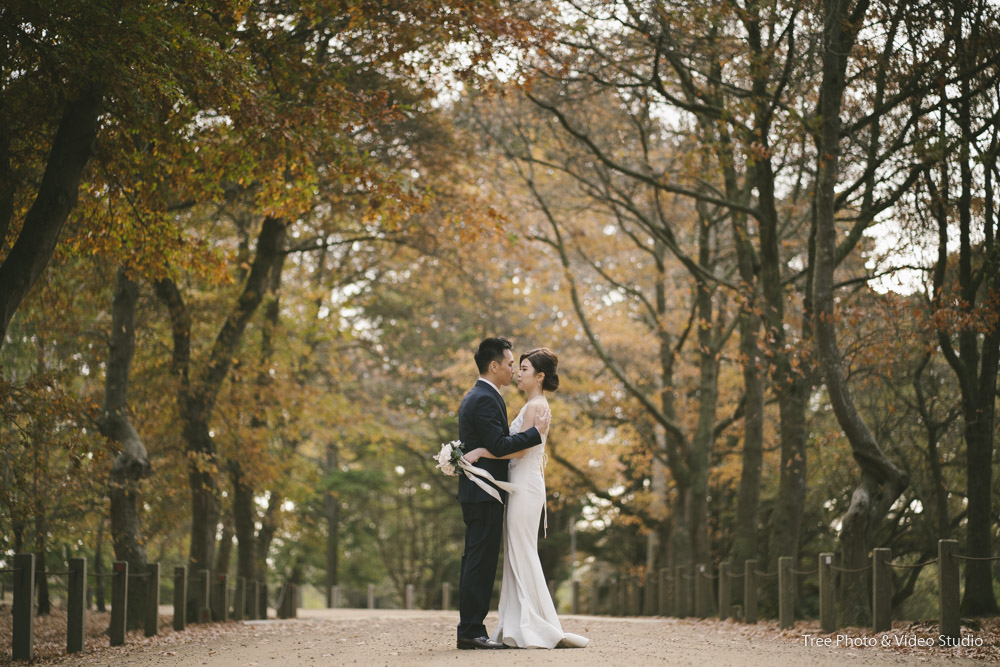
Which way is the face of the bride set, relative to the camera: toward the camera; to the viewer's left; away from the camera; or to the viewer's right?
to the viewer's left

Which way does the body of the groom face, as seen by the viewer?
to the viewer's right

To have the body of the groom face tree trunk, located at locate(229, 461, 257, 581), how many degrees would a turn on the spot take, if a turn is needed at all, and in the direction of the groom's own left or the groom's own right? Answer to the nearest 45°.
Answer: approximately 90° to the groom's own left

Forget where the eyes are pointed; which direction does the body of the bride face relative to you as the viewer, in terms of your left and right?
facing to the left of the viewer

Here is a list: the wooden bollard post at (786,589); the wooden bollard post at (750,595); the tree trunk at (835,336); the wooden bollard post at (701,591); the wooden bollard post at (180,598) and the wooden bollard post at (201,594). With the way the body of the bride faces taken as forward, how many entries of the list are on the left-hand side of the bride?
0

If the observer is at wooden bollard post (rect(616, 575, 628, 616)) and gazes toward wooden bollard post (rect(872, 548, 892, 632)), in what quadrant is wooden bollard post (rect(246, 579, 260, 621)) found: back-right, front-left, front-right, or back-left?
front-right

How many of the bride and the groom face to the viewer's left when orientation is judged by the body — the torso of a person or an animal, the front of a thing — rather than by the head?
1

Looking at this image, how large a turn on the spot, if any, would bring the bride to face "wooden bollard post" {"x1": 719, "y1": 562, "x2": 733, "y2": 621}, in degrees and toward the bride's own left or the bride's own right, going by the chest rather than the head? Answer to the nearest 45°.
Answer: approximately 90° to the bride's own right

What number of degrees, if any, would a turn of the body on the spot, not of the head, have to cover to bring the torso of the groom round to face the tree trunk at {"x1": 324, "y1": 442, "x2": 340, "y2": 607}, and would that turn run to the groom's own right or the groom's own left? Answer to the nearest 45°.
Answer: approximately 90° to the groom's own left

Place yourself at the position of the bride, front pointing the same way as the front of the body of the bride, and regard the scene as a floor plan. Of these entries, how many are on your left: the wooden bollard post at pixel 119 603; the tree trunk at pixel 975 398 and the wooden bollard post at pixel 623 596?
0

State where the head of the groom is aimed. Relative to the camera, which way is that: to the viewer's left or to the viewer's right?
to the viewer's right

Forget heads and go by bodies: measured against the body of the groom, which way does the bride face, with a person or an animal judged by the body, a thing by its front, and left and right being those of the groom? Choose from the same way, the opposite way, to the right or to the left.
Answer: the opposite way
